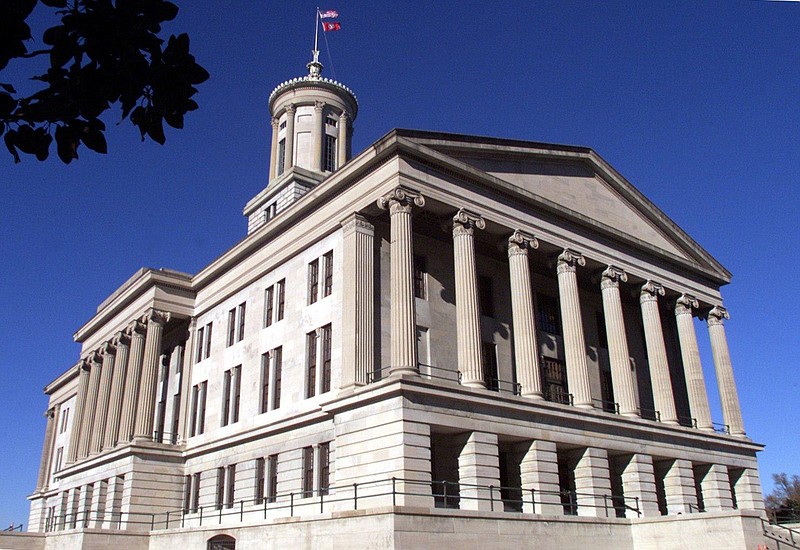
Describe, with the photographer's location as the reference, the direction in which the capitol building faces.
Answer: facing the viewer and to the right of the viewer

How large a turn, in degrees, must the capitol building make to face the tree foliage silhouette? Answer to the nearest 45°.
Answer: approximately 45° to its right
